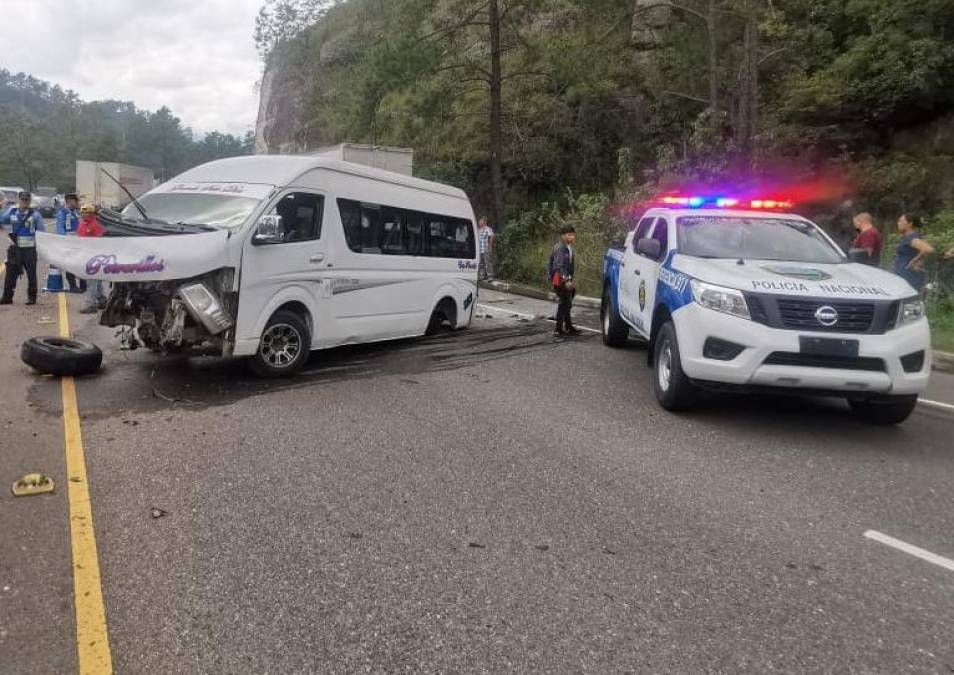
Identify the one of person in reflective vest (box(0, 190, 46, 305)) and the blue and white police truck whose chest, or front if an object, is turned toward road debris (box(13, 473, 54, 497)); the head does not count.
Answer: the person in reflective vest

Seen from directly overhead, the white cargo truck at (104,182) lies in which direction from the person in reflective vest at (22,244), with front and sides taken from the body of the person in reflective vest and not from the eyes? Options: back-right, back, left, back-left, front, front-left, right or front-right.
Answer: back

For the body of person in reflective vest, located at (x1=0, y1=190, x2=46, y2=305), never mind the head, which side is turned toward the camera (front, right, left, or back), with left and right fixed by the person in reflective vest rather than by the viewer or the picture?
front

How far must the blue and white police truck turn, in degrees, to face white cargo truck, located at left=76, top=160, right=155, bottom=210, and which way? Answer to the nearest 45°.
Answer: approximately 180°
